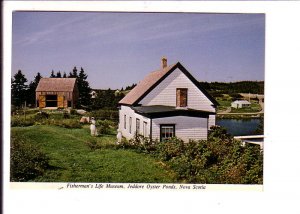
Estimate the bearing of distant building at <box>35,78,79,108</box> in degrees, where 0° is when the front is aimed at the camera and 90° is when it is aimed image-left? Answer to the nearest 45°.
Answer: approximately 0°

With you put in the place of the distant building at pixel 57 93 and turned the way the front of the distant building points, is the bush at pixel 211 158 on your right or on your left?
on your left

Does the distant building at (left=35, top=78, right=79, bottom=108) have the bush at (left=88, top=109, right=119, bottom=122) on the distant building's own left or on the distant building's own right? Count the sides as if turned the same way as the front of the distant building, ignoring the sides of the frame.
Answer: on the distant building's own left

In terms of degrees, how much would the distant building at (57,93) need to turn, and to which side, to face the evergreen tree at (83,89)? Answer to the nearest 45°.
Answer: approximately 90° to its left

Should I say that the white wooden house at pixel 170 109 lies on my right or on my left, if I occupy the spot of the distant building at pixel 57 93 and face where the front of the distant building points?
on my left

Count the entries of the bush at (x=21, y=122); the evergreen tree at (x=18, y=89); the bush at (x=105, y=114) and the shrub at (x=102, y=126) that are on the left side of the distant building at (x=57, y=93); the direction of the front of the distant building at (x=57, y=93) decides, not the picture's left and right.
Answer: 2

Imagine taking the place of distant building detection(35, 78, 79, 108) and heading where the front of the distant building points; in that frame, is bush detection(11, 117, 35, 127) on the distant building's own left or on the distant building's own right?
on the distant building's own right
